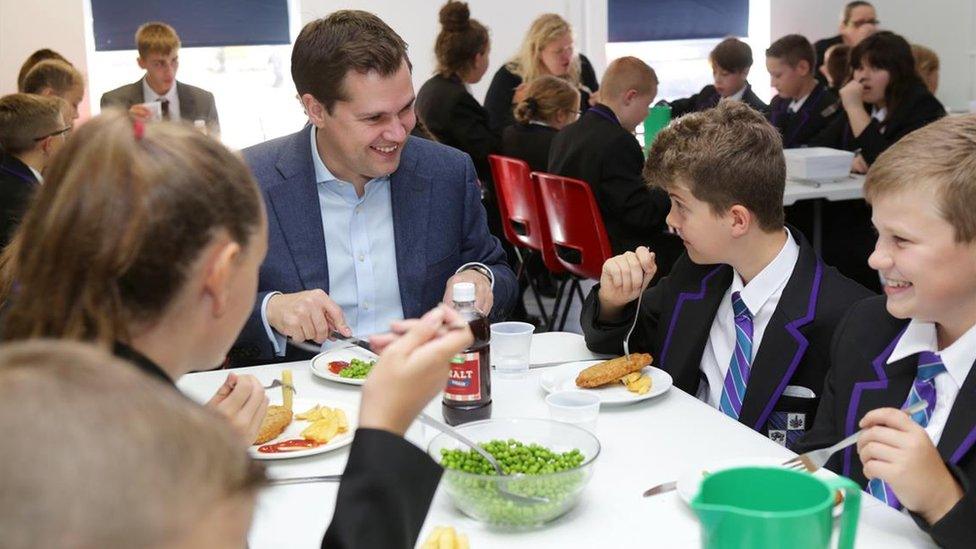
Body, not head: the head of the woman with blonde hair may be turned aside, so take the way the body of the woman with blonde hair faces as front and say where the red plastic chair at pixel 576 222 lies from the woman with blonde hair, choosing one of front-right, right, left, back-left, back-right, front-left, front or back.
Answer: front-right

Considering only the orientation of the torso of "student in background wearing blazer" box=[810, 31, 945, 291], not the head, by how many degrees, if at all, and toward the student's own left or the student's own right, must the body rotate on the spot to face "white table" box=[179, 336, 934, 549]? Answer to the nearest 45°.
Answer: approximately 45° to the student's own left

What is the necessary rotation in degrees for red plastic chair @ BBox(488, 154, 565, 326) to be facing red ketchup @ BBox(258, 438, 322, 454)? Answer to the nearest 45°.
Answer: approximately 135° to its right

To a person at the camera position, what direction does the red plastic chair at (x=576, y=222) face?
facing away from the viewer and to the right of the viewer

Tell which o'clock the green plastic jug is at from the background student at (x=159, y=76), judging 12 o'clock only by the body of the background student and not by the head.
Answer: The green plastic jug is roughly at 12 o'clock from the background student.

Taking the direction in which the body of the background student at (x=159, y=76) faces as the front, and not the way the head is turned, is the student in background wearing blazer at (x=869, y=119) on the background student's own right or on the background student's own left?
on the background student's own left

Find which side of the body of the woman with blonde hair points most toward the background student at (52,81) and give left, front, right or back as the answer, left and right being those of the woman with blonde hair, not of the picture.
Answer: right

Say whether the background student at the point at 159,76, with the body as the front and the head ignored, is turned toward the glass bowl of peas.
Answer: yes

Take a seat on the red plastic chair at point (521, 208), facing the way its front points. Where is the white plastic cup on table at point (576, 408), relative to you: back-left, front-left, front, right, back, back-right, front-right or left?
back-right

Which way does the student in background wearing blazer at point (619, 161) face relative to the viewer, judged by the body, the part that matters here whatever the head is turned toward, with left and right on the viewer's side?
facing away from the viewer and to the right of the viewer

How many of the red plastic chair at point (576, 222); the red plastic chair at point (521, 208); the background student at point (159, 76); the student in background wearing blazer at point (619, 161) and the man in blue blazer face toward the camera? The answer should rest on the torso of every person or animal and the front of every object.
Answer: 2
